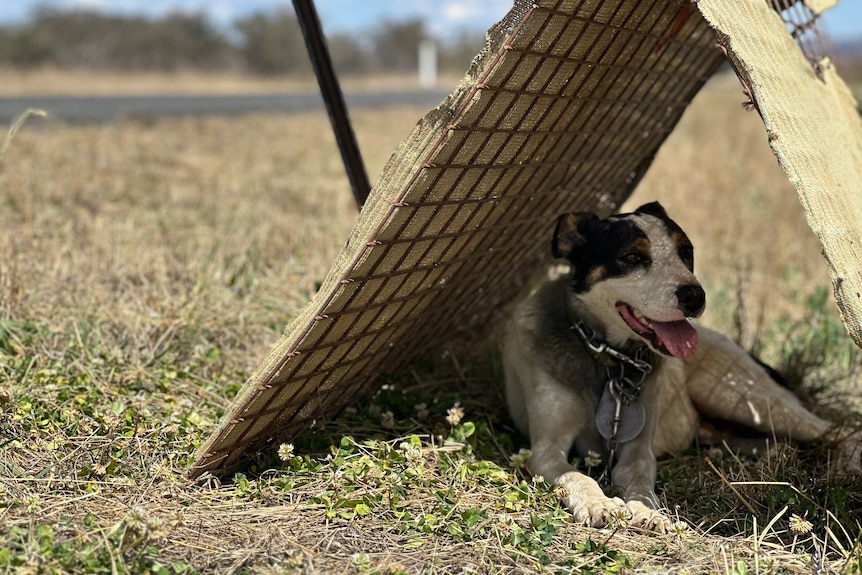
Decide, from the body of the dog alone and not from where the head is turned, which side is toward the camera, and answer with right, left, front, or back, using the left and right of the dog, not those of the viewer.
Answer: front

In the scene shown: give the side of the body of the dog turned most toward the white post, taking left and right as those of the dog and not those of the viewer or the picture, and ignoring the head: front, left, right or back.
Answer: back

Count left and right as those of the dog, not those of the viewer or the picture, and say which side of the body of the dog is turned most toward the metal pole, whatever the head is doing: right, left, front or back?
right
